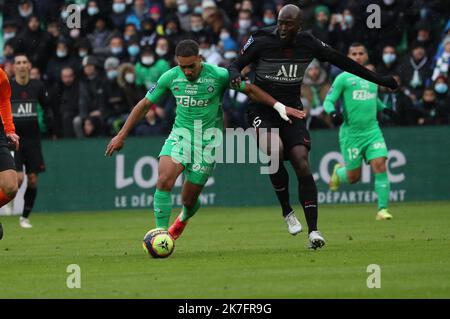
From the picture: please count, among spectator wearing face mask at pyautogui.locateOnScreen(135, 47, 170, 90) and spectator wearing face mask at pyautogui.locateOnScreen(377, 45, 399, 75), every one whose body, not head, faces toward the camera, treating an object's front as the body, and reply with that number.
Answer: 2

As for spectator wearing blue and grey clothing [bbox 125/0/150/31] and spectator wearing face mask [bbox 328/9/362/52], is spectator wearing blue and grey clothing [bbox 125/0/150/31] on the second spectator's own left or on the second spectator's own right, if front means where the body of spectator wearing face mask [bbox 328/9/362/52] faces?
on the second spectator's own right

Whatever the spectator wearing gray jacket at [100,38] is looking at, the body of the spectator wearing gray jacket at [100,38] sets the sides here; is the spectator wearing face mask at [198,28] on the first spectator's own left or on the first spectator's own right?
on the first spectator's own left

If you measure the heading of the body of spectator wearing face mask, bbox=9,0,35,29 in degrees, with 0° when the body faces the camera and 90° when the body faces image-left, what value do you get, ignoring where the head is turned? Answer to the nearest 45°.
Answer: approximately 0°

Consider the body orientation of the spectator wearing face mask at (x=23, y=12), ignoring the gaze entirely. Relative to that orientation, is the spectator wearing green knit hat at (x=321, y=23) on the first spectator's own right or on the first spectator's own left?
on the first spectator's own left

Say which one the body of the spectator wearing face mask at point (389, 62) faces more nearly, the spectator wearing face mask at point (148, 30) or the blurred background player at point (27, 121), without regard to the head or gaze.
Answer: the blurred background player

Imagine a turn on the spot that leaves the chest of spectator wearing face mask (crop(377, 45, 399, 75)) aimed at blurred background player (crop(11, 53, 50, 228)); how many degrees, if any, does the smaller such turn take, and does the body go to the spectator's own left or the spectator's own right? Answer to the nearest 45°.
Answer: approximately 45° to the spectator's own right

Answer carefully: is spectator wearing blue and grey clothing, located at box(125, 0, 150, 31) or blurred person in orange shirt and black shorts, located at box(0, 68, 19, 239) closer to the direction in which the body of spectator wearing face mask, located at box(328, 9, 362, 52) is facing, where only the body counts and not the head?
the blurred person in orange shirt and black shorts

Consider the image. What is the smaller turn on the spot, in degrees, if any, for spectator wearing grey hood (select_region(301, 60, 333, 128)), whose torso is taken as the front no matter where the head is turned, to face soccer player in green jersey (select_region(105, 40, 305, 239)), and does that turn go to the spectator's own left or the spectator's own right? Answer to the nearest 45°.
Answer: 0° — they already face them

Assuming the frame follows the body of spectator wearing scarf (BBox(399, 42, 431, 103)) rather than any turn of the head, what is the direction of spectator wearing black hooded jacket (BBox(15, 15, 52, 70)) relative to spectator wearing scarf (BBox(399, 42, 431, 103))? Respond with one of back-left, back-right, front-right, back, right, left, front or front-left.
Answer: right

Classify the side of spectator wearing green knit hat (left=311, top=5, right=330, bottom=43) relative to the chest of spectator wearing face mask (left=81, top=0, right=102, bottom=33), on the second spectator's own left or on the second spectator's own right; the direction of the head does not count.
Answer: on the second spectator's own left
